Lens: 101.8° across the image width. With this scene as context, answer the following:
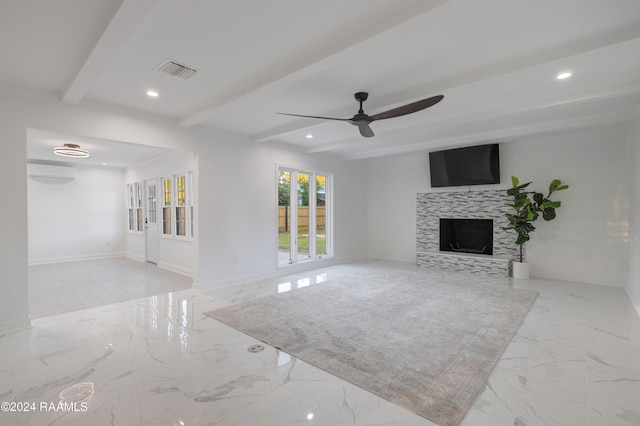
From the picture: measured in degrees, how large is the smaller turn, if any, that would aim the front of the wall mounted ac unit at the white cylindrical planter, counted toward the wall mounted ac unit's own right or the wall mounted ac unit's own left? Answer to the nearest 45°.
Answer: approximately 45° to the wall mounted ac unit's own left

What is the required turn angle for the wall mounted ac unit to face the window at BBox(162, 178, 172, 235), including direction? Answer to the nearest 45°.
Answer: approximately 45° to its left

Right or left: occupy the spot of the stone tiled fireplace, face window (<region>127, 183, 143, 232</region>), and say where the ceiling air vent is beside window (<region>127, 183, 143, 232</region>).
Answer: left

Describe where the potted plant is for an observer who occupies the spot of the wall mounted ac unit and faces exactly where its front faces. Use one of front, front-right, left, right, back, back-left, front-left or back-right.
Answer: front-left

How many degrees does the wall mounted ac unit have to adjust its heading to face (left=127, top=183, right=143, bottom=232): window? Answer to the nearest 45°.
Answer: approximately 90° to its left

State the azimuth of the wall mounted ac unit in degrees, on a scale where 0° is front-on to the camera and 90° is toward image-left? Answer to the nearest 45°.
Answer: approximately 0°

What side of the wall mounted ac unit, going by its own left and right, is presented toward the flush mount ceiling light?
front

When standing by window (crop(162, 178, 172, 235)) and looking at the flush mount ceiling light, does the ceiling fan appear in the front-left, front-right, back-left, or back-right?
back-left

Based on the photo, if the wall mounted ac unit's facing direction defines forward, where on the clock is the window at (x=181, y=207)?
The window is roughly at 11 o'clock from the wall mounted ac unit.

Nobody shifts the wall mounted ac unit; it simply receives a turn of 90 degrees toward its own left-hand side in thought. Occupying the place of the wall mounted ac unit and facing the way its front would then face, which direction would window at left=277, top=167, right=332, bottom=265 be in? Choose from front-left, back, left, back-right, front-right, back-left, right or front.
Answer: front-right

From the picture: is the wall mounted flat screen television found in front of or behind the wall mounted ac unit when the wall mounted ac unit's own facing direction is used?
in front

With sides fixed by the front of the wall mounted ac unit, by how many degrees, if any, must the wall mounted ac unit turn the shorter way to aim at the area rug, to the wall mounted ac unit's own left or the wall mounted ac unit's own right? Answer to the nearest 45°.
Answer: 0° — it already faces it
